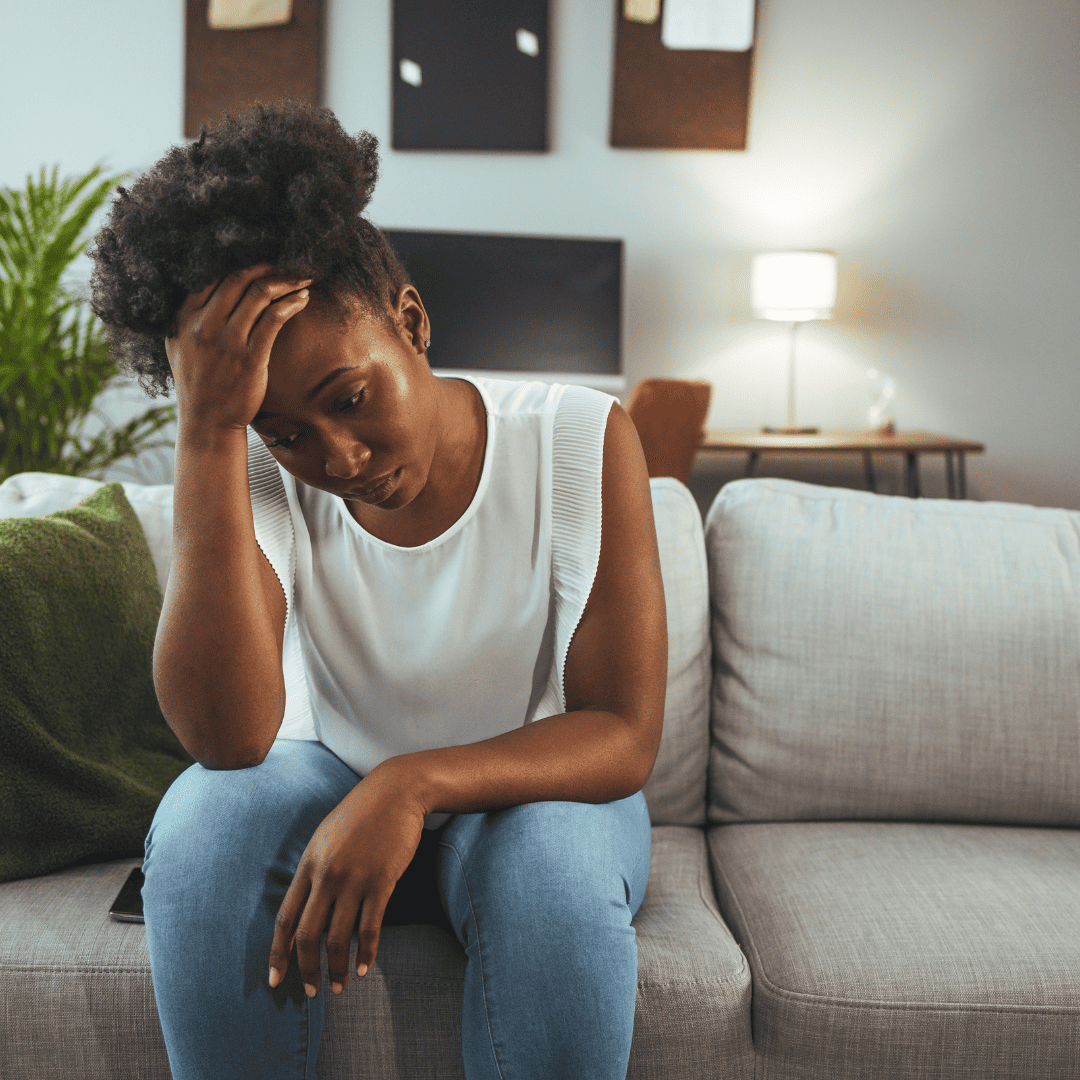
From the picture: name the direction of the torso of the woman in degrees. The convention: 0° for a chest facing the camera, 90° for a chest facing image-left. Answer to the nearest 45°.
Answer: approximately 0°

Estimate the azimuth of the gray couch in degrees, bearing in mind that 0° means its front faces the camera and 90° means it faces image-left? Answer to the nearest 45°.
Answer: approximately 0°

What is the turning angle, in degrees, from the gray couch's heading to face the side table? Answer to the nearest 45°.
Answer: approximately 180°

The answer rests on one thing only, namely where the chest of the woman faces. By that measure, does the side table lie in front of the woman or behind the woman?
behind

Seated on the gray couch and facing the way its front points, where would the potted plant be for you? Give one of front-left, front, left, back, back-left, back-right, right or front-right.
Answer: back-right

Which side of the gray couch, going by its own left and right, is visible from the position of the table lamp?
back
